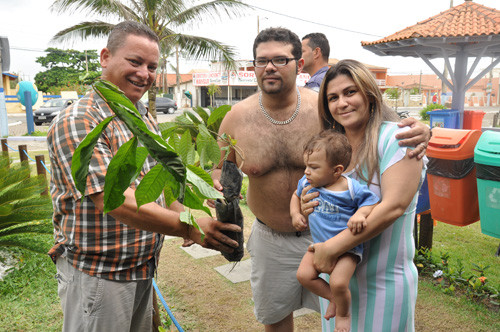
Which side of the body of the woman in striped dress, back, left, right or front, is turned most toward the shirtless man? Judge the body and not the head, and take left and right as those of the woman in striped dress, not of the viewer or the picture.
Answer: right

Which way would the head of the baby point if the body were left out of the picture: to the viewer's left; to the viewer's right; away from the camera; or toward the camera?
to the viewer's left

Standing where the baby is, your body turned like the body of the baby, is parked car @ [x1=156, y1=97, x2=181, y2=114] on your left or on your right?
on your right

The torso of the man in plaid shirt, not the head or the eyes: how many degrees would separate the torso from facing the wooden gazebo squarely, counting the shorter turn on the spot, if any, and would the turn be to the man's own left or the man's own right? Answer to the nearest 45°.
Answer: approximately 45° to the man's own left

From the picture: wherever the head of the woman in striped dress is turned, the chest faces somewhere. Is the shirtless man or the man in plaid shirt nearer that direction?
the man in plaid shirt

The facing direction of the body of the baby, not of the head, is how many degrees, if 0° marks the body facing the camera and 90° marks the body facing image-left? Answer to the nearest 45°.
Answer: approximately 45°

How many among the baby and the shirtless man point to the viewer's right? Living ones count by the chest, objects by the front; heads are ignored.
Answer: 0

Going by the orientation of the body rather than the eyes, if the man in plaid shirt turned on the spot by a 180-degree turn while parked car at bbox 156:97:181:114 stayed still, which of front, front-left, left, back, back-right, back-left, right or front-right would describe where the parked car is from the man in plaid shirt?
right

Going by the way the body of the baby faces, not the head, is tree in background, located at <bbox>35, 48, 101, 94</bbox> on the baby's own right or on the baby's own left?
on the baby's own right

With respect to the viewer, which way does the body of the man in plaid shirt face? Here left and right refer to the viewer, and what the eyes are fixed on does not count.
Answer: facing to the right of the viewer
